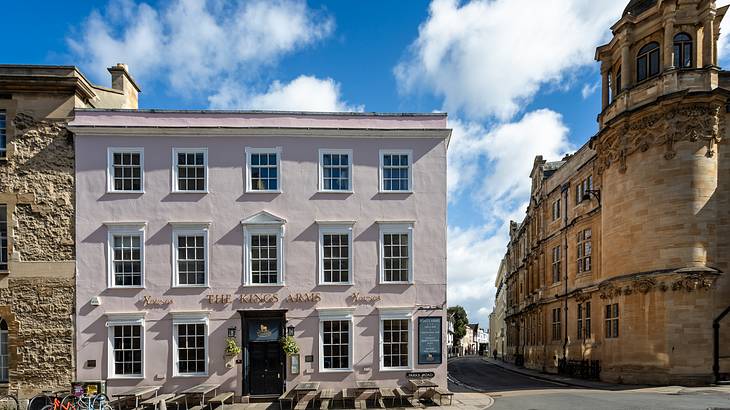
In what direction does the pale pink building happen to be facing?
toward the camera

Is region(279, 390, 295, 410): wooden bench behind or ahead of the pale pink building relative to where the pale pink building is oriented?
ahead

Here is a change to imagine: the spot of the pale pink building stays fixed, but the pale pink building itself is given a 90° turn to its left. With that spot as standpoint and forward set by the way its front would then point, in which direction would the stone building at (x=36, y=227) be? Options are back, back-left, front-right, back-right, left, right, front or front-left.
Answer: back

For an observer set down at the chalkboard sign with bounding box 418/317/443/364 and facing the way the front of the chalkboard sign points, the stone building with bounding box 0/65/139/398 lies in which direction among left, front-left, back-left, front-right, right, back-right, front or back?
right
